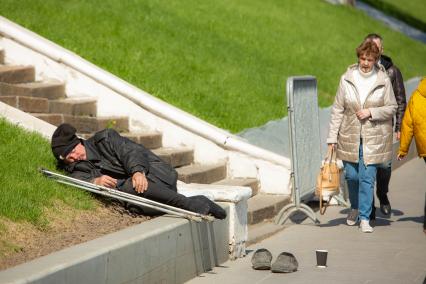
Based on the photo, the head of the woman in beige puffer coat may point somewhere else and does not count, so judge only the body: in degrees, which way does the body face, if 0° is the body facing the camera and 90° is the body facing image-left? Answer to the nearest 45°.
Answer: approximately 0°

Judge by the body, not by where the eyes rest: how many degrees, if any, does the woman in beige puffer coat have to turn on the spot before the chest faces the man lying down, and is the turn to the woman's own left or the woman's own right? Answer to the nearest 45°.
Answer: approximately 45° to the woman's own right

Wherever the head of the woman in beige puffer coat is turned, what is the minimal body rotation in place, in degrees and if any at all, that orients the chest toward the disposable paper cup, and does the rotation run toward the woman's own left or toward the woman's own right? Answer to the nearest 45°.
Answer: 0° — they already face it

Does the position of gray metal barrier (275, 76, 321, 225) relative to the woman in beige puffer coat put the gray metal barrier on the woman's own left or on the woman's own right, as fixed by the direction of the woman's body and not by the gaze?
on the woman's own right

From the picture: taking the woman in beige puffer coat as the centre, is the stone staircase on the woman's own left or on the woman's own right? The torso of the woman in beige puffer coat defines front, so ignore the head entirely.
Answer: on the woman's own right

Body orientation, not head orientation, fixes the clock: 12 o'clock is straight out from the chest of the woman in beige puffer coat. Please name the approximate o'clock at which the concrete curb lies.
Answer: The concrete curb is roughly at 1 o'clock from the woman in beige puffer coat.

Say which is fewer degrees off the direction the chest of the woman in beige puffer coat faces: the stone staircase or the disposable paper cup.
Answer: the disposable paper cup

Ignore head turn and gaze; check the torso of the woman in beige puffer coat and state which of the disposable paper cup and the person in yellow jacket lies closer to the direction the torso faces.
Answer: the disposable paper cup
